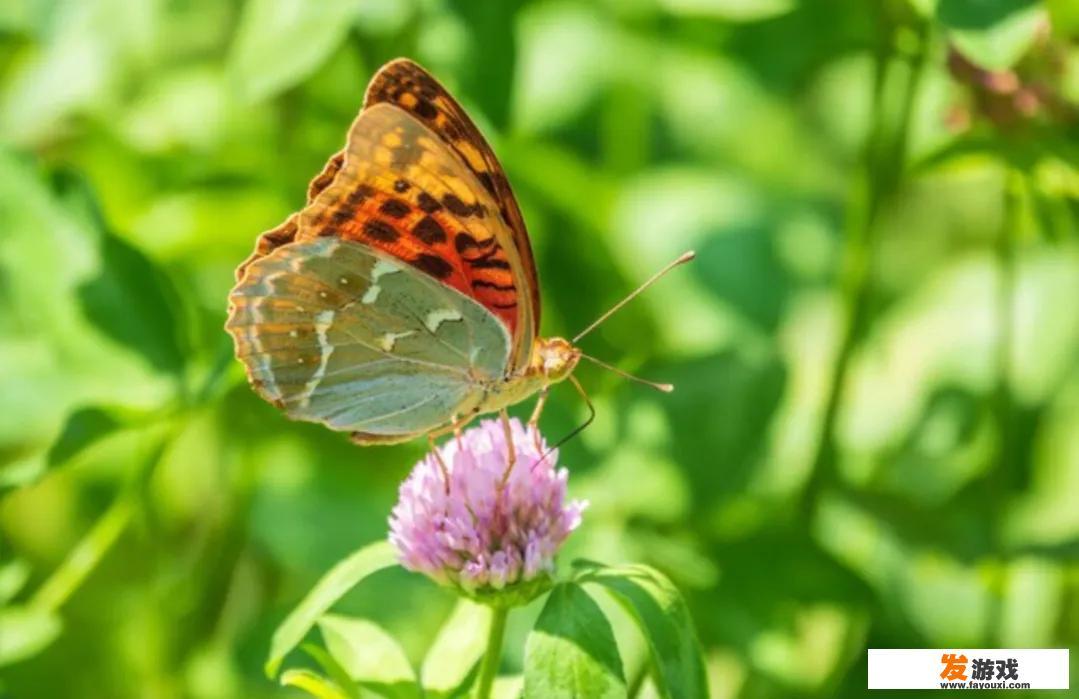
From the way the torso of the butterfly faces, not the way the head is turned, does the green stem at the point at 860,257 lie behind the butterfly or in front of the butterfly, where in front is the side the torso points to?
in front

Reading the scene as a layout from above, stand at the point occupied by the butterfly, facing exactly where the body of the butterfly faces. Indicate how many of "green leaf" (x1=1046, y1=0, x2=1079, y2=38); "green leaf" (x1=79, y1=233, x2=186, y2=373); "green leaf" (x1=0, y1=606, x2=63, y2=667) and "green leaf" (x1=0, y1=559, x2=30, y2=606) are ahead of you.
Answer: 1

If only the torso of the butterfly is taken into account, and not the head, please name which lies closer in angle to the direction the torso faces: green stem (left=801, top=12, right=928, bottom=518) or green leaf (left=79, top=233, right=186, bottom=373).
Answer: the green stem

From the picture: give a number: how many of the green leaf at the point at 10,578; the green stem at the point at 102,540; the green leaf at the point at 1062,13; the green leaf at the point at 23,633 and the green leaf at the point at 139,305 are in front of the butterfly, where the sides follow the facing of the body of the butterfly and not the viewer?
1

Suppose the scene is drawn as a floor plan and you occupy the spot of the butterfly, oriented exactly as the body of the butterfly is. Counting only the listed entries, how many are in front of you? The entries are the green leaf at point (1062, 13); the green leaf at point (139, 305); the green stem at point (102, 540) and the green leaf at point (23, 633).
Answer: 1

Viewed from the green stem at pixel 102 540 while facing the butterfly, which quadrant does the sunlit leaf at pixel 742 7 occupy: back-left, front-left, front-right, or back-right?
front-left

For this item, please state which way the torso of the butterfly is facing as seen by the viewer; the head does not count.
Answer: to the viewer's right
